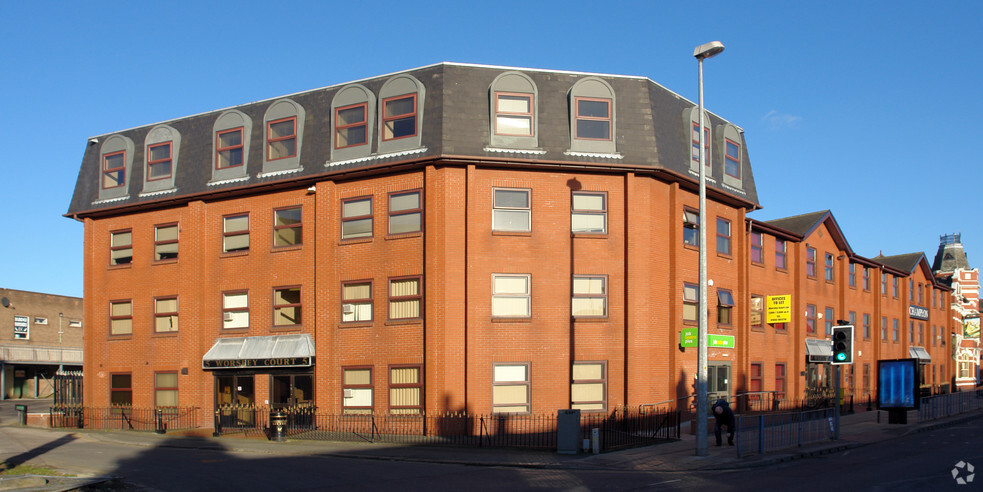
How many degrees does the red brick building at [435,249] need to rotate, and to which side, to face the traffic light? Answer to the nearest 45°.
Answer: approximately 90° to its left

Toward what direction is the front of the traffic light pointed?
toward the camera

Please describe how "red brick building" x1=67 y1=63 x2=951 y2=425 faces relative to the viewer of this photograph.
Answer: facing the viewer and to the left of the viewer

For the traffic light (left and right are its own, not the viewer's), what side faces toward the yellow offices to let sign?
back

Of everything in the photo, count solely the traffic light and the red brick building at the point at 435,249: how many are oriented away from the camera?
0
